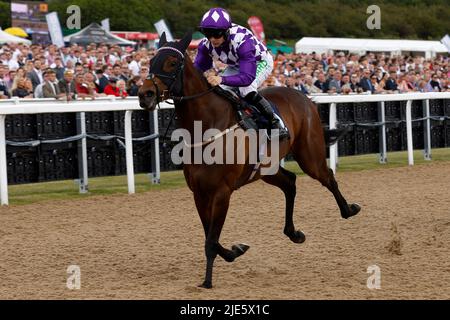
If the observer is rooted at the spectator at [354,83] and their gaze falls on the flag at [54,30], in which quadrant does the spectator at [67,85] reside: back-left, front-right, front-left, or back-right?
front-left

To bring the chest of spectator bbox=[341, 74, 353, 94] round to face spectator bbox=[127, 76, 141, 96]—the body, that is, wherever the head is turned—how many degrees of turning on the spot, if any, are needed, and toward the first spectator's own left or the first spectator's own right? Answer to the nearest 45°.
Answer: approximately 45° to the first spectator's own right

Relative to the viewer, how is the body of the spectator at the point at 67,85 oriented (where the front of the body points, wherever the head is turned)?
toward the camera

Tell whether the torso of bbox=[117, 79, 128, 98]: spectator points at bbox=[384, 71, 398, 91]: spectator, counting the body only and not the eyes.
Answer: no

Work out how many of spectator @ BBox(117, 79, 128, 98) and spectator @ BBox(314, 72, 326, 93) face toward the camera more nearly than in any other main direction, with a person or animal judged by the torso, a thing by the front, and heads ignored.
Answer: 2

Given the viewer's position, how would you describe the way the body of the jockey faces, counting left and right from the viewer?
facing the viewer and to the left of the viewer

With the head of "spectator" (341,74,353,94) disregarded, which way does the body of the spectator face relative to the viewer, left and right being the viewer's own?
facing the viewer

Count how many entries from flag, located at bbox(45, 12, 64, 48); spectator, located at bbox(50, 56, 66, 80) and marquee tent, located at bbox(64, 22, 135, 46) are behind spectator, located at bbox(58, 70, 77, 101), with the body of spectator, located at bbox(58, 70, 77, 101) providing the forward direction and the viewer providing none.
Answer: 3

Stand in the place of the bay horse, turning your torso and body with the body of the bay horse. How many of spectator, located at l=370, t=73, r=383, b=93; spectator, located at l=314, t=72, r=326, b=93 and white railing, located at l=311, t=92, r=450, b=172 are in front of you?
0

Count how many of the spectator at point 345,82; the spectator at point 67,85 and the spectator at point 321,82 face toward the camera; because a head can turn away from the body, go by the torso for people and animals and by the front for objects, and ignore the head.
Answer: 3

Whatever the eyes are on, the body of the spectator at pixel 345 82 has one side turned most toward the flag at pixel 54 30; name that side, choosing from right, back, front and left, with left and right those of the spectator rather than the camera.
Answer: right

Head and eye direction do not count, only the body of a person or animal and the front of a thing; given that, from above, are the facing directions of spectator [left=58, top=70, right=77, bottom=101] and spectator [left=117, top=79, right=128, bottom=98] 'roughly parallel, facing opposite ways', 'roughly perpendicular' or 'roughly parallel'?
roughly parallel
